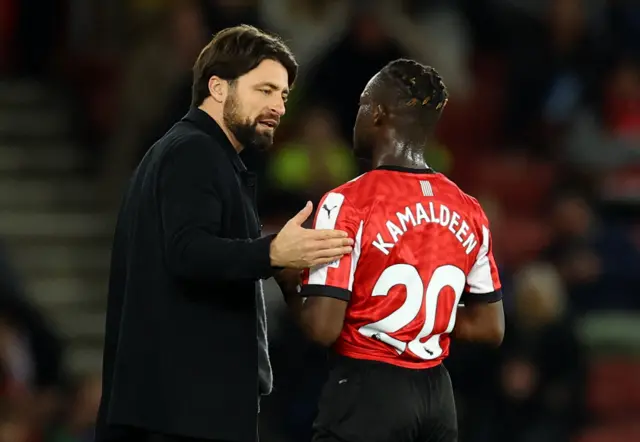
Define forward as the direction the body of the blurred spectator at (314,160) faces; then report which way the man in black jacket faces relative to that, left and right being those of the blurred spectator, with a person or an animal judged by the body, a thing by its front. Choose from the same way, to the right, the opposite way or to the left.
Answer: to the left

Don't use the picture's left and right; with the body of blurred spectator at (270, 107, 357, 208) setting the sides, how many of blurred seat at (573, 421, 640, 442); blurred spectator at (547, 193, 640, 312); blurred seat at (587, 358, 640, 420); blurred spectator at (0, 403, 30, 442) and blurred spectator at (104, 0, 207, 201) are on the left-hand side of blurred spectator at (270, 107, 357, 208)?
3

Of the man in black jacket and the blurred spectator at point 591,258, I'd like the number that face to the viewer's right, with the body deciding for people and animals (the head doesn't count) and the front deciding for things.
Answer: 1

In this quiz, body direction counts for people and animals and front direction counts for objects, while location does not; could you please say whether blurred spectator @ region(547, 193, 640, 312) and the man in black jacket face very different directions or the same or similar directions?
very different directions

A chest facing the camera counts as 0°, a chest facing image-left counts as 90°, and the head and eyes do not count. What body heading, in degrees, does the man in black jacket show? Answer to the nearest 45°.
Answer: approximately 270°

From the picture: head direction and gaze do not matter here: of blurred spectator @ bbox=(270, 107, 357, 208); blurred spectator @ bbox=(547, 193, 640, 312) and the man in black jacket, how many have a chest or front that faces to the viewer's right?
1

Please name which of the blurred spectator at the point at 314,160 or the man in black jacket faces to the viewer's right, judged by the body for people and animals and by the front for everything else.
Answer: the man in black jacket

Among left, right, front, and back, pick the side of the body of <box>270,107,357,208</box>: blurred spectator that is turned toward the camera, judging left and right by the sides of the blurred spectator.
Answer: front

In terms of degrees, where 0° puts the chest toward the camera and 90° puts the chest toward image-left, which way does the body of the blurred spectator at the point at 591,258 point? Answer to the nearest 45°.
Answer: approximately 45°

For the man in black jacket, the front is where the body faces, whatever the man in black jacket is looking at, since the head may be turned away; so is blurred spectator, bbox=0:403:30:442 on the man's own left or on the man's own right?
on the man's own left

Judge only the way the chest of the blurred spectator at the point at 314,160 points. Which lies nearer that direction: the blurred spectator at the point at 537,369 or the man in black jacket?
the man in black jacket

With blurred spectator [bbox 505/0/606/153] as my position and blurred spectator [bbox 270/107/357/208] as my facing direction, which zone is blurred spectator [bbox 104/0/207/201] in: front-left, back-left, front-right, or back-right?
front-right

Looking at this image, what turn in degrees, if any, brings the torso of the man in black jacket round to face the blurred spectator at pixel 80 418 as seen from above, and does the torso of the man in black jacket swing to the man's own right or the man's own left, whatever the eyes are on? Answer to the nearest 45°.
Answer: approximately 90° to the man's own left

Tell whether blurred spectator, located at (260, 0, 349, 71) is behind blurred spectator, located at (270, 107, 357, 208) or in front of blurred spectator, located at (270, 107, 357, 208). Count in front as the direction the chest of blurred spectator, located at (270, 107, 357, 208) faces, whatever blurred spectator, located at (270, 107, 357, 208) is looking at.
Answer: behind

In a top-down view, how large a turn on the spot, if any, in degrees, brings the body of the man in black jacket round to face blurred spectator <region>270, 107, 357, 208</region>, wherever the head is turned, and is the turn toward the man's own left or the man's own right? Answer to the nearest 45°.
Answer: approximately 90° to the man's own left
